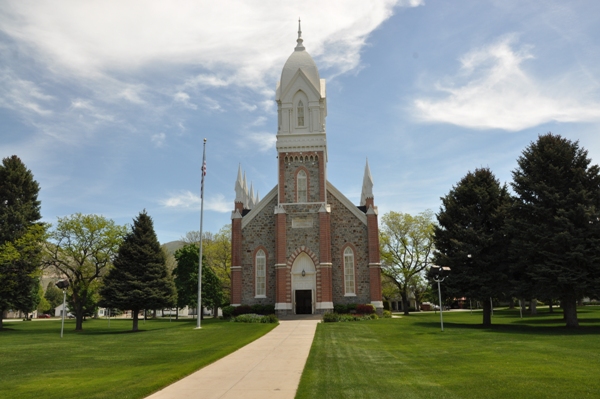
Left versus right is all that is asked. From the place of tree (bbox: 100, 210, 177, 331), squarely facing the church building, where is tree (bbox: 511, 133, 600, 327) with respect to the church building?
right

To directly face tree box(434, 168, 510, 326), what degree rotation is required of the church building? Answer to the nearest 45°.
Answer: approximately 45° to its left

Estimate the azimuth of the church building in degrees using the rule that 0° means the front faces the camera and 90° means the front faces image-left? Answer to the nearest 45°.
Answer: approximately 0°

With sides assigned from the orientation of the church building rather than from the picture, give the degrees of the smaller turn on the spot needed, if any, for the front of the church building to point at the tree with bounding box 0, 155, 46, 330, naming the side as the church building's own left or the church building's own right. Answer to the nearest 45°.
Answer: approximately 90° to the church building's own right

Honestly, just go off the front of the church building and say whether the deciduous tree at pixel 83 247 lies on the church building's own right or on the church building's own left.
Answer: on the church building's own right

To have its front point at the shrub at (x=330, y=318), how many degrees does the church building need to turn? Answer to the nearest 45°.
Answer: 0° — it already faces it

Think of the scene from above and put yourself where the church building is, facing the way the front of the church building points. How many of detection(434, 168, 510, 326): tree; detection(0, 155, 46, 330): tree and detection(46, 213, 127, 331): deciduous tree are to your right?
2

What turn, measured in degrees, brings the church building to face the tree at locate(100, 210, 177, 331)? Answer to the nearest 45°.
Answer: approximately 90° to its right
